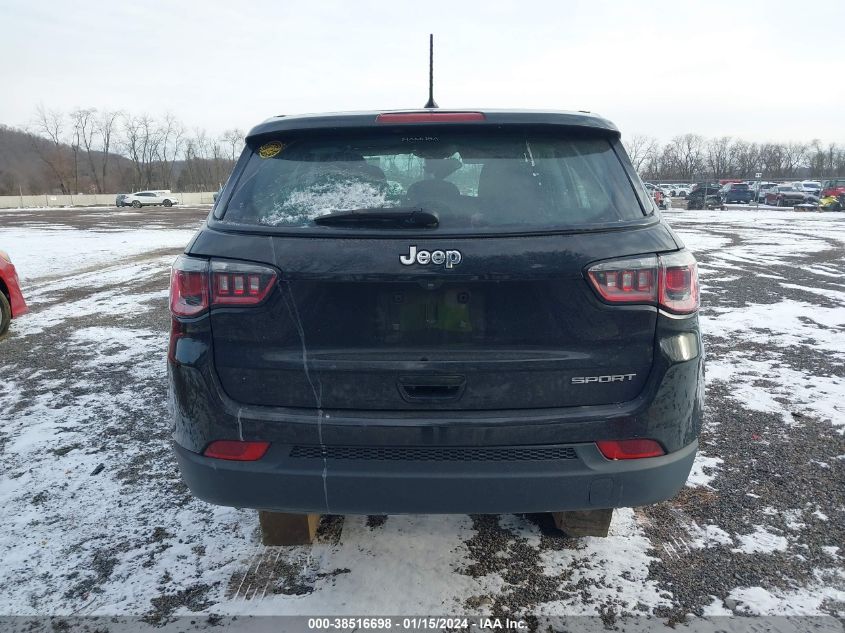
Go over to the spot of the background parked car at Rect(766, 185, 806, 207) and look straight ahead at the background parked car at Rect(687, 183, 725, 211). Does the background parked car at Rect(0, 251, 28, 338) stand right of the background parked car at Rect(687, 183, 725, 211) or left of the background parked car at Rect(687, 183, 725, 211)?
left

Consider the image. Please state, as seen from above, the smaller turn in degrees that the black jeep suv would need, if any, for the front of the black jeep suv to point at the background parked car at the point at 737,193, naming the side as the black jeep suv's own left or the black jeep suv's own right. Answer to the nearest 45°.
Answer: approximately 45° to the black jeep suv's own right

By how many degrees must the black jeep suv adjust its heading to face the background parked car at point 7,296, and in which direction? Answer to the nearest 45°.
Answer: approximately 45° to its left

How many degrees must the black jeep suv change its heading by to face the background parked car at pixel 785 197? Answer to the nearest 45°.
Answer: approximately 45° to its right

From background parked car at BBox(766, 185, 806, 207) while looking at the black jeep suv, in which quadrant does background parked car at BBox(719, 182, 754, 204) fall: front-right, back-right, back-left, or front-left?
back-right

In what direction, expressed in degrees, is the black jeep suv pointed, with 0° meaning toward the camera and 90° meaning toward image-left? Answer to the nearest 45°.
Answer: approximately 180°
